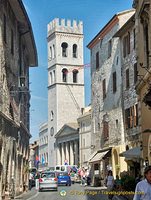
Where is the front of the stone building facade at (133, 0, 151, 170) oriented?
to the viewer's left

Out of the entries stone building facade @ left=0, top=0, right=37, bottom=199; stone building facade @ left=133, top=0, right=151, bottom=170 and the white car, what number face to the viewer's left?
1

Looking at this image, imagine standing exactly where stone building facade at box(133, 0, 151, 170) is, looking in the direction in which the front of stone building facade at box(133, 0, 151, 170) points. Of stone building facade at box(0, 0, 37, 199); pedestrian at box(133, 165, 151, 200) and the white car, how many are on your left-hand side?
1

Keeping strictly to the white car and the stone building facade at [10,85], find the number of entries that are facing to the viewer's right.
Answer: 1

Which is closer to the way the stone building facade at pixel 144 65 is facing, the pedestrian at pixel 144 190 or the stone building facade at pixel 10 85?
the stone building facade

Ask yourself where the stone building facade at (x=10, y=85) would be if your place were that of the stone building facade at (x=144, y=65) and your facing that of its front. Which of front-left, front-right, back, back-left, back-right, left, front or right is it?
front-right

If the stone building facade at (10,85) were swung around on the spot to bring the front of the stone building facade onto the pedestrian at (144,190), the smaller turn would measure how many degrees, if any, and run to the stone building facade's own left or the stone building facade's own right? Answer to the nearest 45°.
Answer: approximately 90° to the stone building facade's own right

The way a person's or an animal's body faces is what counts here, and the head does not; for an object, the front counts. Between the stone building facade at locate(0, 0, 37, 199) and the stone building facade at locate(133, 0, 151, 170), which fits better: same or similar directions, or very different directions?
very different directions

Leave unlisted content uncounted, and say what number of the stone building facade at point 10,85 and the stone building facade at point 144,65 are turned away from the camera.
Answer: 0

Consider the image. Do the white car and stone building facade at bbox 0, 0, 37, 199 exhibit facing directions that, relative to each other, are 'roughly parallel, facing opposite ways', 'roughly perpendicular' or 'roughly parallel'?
roughly perpendicular

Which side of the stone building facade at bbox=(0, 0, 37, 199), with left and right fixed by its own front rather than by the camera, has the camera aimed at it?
right

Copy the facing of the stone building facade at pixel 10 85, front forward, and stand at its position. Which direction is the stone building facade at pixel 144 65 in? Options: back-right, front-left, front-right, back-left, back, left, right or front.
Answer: front-right
